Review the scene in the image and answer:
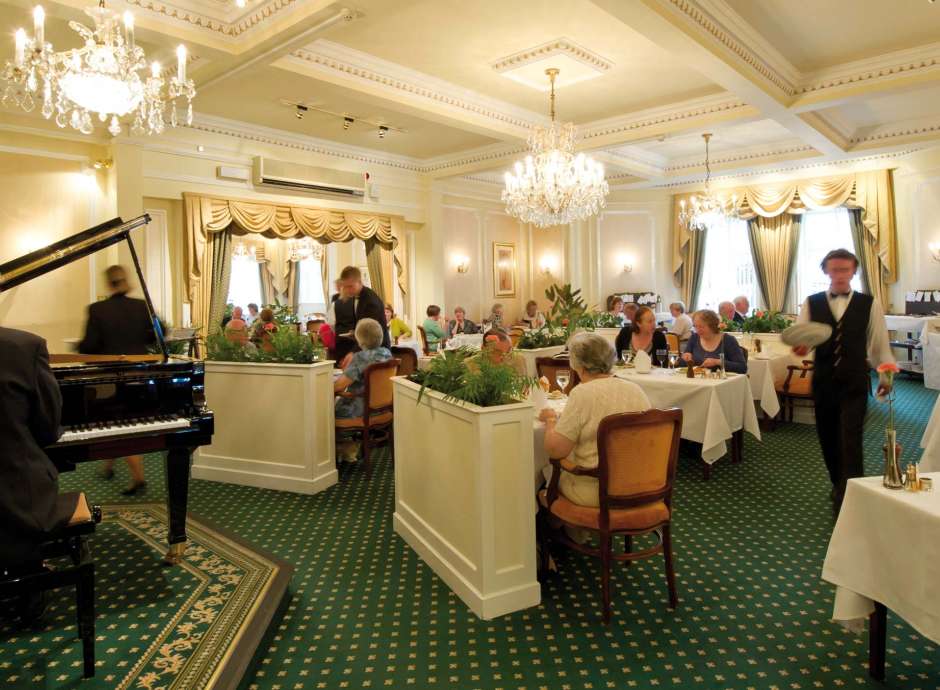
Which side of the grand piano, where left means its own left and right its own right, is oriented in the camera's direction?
front

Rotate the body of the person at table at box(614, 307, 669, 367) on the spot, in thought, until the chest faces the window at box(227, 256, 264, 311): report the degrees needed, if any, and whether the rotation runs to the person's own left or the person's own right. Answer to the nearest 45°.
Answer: approximately 135° to the person's own right

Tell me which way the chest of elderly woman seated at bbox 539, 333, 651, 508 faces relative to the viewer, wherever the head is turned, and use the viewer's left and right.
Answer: facing away from the viewer and to the left of the viewer

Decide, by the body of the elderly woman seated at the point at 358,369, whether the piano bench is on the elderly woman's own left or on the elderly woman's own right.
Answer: on the elderly woman's own left

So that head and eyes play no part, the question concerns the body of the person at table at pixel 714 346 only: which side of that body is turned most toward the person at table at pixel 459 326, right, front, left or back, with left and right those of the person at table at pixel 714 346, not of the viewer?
right

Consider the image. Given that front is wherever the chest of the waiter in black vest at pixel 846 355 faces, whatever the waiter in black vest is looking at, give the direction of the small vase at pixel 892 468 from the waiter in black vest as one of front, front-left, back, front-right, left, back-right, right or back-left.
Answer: front

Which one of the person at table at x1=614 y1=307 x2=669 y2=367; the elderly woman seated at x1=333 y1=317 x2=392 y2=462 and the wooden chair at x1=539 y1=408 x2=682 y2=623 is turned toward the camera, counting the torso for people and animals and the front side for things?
the person at table

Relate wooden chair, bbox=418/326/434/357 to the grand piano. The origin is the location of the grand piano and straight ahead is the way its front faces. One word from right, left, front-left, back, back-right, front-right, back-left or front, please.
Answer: back-left

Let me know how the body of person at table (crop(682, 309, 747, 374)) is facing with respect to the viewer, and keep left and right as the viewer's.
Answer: facing the viewer and to the left of the viewer

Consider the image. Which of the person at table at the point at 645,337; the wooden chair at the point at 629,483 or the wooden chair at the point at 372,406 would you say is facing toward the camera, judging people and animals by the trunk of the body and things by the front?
the person at table

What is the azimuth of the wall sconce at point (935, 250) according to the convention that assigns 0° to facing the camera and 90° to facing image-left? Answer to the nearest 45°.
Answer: approximately 45°

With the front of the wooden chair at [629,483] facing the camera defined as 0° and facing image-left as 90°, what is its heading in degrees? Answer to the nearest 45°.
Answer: approximately 135°

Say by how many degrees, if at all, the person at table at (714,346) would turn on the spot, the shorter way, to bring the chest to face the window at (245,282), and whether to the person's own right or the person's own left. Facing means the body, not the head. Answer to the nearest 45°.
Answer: approximately 90° to the person's own right

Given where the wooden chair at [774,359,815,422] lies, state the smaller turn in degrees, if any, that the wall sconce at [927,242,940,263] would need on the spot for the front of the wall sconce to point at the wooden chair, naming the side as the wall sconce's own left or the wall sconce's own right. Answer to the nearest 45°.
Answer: approximately 45° to the wall sconce's own left

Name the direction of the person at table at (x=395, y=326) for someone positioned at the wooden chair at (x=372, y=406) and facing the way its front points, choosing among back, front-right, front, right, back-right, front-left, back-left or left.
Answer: front-right
